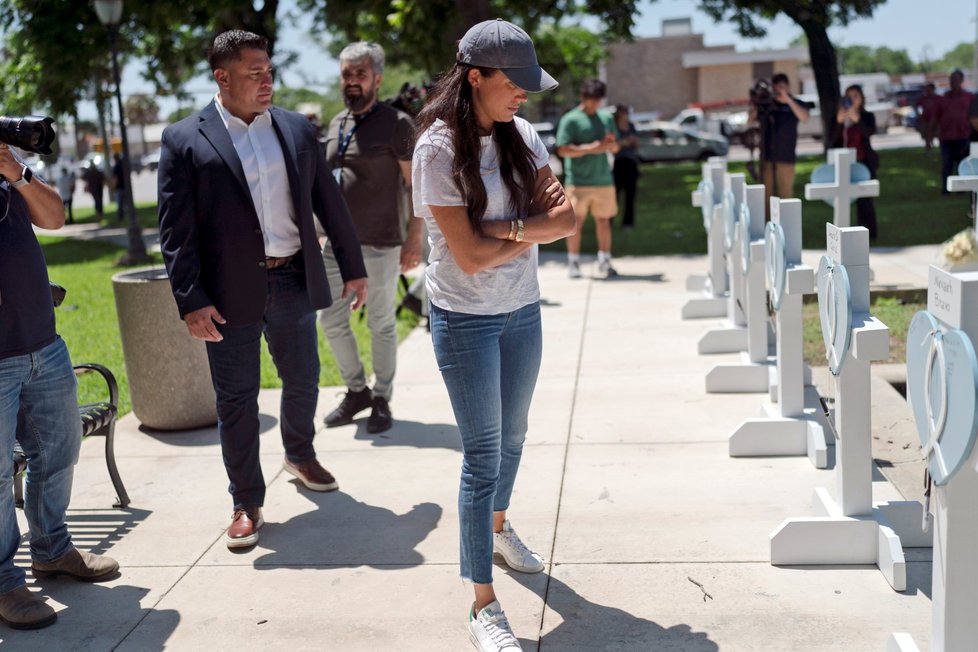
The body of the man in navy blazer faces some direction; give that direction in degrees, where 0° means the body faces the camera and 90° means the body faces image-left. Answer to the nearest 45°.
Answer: approximately 315°

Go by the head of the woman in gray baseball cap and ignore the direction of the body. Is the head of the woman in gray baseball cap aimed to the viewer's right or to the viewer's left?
to the viewer's right

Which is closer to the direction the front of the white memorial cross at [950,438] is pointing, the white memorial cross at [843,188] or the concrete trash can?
the concrete trash can

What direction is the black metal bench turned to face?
to the viewer's right

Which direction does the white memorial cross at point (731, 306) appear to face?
to the viewer's left

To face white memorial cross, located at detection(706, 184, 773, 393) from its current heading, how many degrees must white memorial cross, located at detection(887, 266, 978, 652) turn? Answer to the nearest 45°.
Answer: approximately 135° to its right

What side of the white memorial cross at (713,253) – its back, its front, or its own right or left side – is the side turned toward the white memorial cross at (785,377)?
left

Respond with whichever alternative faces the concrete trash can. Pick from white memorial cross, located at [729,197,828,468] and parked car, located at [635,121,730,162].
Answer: the white memorial cross

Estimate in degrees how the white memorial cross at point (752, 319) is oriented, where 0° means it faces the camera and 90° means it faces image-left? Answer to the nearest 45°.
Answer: approximately 90°

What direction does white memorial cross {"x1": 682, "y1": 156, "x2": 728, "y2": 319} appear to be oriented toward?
to the viewer's left

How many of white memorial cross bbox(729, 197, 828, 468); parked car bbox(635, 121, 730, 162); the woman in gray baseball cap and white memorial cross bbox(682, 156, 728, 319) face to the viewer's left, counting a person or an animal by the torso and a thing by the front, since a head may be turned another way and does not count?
2

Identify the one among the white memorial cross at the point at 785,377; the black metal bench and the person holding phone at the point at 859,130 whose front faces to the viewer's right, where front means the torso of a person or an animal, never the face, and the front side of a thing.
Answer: the black metal bench
